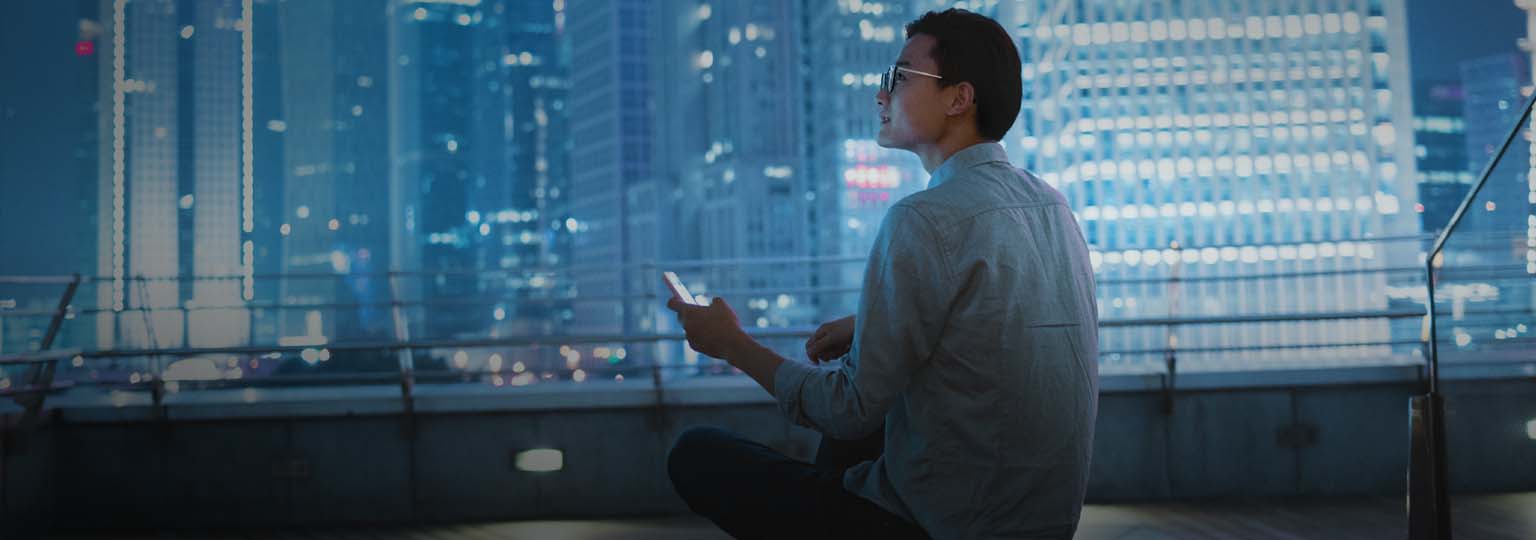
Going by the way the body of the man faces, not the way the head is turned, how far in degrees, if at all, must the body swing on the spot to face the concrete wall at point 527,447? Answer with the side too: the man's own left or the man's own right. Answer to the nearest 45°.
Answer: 0° — they already face it

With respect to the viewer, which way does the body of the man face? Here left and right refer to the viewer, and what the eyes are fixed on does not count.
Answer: facing away from the viewer and to the left of the viewer

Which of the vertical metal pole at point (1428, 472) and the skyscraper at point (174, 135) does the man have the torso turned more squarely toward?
the skyscraper

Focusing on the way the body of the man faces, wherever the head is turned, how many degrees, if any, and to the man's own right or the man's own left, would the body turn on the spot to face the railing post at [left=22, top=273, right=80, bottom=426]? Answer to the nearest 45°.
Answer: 0° — they already face it

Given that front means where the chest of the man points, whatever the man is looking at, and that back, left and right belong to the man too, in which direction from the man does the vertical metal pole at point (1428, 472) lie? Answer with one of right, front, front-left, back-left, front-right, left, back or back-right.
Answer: right

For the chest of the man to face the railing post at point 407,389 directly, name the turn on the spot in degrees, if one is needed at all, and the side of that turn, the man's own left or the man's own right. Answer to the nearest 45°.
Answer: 0° — they already face it

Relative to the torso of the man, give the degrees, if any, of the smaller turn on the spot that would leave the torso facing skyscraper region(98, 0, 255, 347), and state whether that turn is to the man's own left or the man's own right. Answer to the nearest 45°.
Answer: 0° — they already face it

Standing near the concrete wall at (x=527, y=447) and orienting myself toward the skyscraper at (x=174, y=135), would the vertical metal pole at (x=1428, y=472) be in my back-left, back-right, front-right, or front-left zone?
back-right

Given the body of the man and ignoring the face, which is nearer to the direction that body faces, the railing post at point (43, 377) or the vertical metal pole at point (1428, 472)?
the railing post

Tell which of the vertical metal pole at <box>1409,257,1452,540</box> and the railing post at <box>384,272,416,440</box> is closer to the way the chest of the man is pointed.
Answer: the railing post
